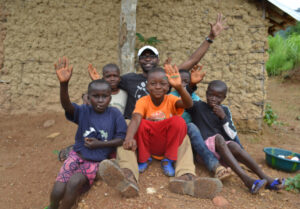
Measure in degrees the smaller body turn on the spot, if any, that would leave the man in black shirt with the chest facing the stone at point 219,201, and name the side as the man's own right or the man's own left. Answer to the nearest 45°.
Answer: approximately 45° to the man's own left

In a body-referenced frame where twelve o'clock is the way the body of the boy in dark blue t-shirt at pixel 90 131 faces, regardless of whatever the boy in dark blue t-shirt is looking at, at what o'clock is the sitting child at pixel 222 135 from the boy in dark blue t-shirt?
The sitting child is roughly at 9 o'clock from the boy in dark blue t-shirt.

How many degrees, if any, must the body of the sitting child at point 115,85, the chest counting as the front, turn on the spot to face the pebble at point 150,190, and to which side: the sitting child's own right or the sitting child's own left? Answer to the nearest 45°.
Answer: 0° — they already face it

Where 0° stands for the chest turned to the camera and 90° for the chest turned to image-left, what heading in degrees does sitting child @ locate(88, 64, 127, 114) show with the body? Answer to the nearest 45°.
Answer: approximately 0°

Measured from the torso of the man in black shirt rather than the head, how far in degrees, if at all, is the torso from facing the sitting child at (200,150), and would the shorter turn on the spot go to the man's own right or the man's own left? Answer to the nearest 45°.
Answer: approximately 45° to the man's own left

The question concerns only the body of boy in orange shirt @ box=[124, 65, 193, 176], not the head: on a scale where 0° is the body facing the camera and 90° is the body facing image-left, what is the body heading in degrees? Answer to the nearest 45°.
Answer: approximately 0°

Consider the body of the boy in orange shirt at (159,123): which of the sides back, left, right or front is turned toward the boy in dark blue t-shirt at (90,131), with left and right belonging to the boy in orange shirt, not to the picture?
right
